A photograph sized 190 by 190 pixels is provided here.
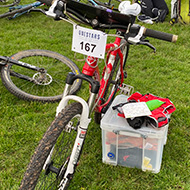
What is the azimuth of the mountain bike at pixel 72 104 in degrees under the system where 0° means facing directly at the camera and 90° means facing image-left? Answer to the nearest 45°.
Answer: approximately 45°

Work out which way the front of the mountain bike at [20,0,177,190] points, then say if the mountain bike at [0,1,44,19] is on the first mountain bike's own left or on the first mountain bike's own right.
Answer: on the first mountain bike's own right

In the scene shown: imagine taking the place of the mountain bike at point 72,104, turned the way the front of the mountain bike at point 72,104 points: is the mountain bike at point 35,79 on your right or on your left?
on your right
